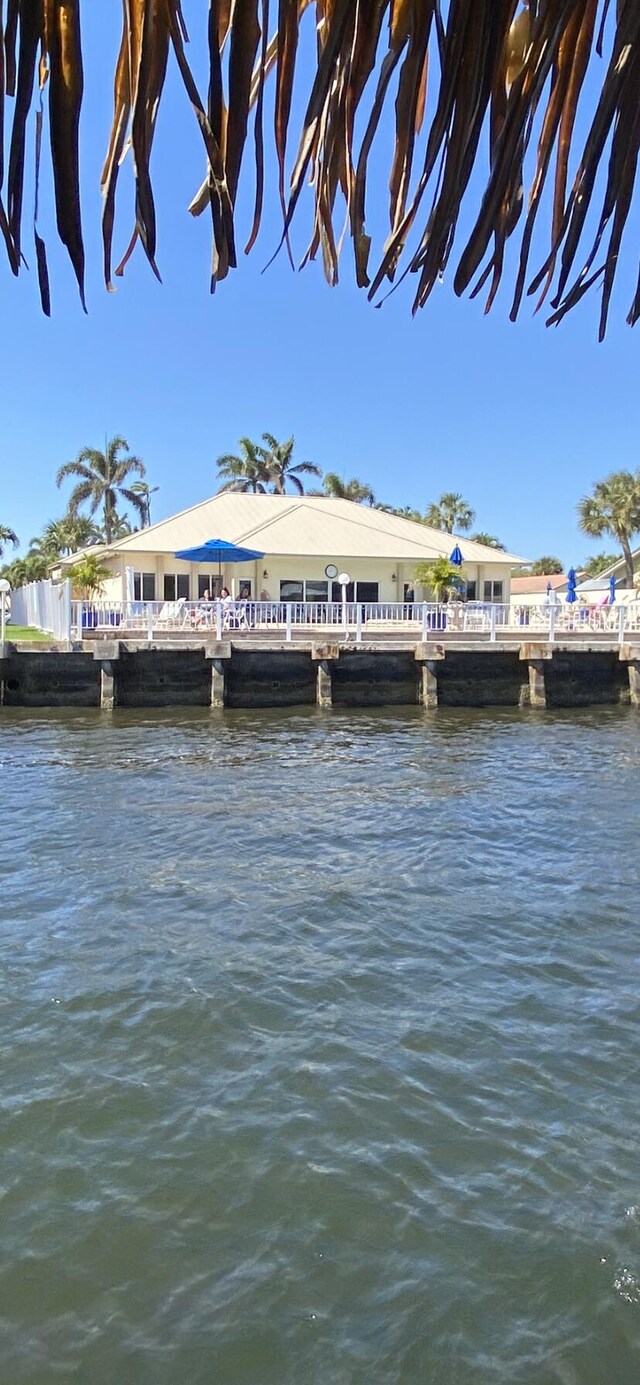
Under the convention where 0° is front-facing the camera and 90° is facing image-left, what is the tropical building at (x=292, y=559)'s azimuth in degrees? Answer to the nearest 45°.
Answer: approximately 0°

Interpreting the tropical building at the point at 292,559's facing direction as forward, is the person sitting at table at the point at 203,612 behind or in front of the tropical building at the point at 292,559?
in front

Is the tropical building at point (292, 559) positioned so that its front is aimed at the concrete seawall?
yes

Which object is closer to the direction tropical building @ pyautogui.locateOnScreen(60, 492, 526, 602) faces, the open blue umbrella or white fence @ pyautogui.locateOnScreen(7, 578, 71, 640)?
the open blue umbrella

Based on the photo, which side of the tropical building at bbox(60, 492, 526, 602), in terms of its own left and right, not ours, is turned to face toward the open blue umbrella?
front

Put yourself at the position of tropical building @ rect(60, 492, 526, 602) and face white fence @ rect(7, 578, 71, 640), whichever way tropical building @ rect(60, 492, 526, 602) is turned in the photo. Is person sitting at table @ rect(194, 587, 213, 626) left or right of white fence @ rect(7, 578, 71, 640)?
left

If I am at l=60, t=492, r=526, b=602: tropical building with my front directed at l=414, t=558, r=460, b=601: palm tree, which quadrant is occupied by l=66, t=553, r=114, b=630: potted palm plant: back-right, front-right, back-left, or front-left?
back-right

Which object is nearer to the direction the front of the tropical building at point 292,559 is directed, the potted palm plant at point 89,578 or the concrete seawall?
the concrete seawall

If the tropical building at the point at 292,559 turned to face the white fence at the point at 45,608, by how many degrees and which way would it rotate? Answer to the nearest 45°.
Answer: approximately 45° to its right

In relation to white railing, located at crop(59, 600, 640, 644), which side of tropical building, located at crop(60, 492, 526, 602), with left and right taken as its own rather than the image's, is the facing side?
front

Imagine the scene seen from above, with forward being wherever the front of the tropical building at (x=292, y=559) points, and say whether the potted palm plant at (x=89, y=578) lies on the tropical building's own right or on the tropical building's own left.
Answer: on the tropical building's own right

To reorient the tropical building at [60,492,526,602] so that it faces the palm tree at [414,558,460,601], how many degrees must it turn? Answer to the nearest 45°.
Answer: approximately 45° to its left
